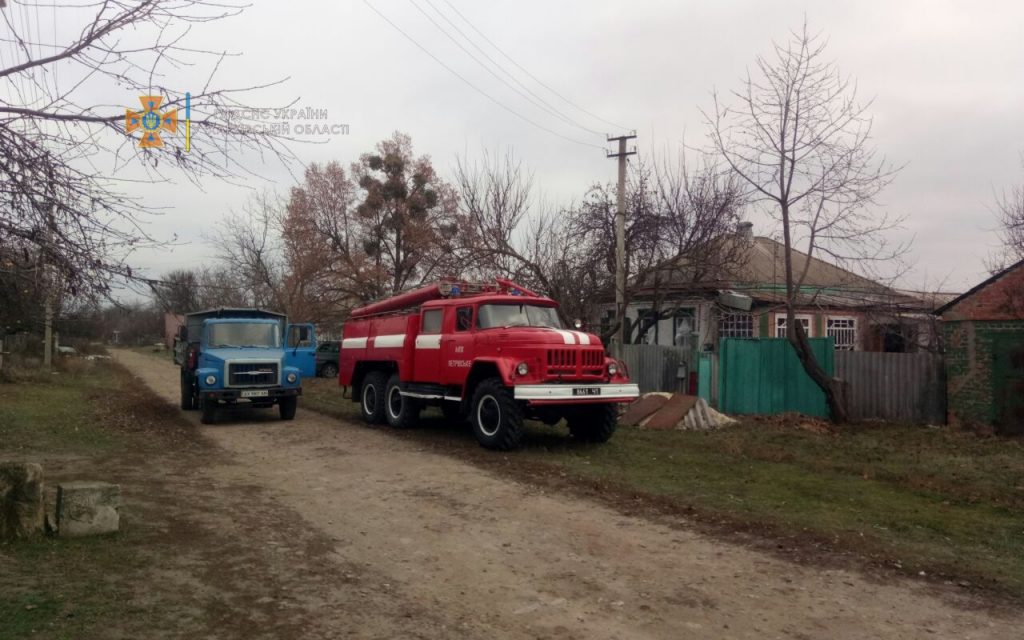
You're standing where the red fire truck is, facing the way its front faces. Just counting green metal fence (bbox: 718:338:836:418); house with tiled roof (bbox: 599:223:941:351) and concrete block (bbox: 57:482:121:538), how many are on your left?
2

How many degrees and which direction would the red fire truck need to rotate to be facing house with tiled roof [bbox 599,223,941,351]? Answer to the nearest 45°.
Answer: approximately 90° to its left

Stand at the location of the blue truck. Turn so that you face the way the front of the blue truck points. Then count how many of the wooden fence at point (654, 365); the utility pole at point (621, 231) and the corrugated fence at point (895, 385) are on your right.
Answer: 0

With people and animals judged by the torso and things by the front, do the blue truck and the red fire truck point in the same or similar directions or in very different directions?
same or similar directions

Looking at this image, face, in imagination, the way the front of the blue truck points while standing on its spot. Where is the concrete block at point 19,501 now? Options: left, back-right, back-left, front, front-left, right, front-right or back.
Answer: front

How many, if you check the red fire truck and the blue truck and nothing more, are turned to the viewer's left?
0

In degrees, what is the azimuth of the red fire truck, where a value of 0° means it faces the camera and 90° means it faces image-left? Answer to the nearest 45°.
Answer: approximately 315°

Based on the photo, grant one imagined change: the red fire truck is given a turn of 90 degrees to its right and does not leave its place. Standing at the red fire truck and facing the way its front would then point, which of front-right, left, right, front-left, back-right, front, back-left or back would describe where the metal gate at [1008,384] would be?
back-left

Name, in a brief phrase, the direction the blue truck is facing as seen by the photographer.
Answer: facing the viewer

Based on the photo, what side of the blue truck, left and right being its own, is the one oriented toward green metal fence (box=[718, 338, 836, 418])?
left

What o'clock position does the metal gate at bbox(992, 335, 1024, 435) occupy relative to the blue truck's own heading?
The metal gate is roughly at 10 o'clock from the blue truck.

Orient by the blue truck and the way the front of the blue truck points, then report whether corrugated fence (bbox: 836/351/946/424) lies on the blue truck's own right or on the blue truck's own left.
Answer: on the blue truck's own left

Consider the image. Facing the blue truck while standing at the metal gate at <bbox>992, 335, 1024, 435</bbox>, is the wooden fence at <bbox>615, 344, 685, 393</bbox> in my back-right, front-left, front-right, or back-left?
front-right

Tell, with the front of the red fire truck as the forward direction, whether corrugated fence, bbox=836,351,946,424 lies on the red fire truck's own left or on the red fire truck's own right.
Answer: on the red fire truck's own left
